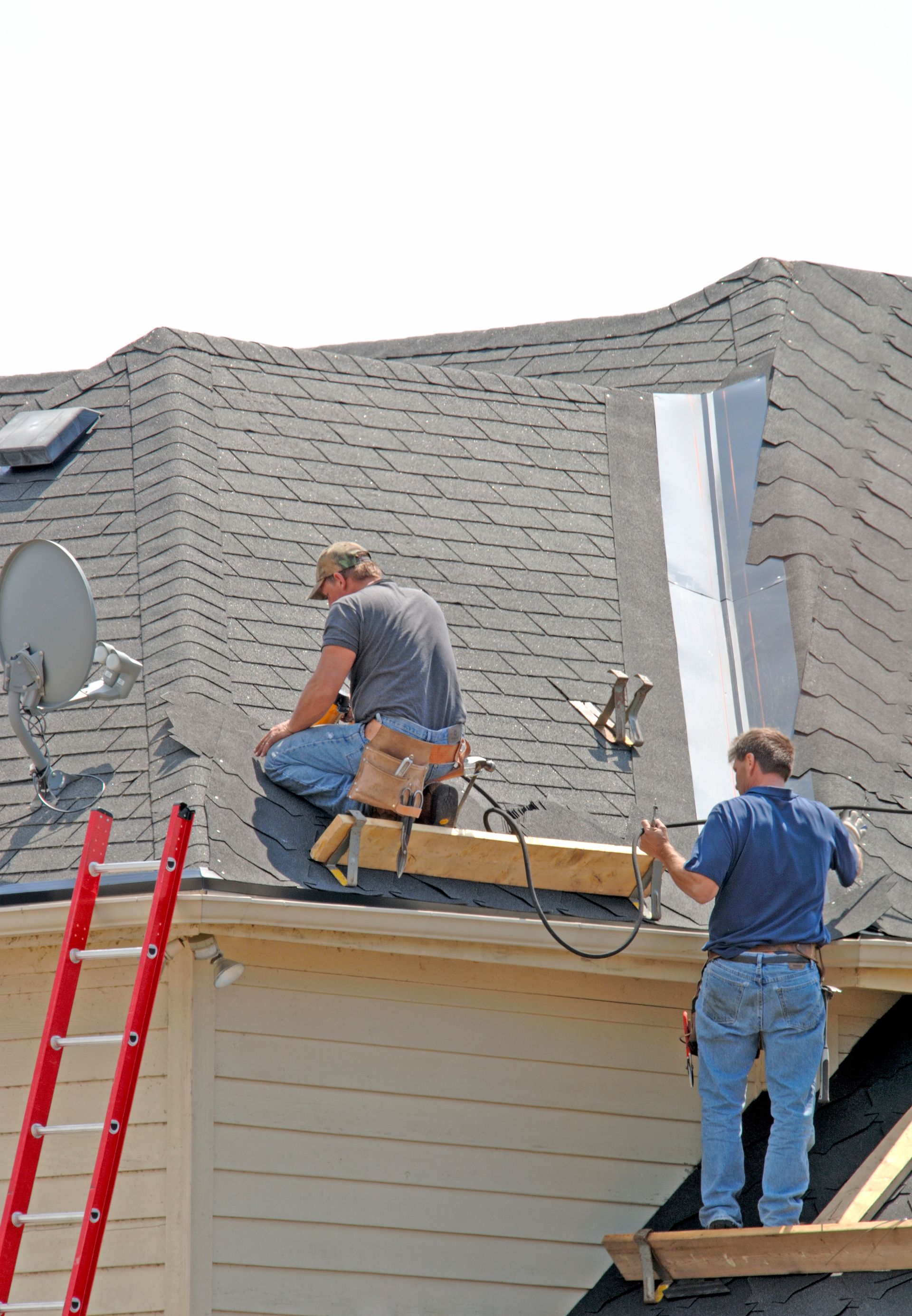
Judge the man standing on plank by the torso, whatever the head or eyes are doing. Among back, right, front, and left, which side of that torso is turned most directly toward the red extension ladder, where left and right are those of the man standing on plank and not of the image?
left

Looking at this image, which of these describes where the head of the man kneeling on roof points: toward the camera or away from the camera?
away from the camera

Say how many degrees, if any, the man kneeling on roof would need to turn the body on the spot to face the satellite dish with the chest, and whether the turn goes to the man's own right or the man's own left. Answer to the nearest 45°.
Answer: approximately 45° to the man's own left

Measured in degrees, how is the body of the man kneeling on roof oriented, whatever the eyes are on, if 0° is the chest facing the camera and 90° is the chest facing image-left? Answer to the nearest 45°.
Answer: approximately 135°

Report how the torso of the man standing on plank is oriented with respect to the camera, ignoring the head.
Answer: away from the camera

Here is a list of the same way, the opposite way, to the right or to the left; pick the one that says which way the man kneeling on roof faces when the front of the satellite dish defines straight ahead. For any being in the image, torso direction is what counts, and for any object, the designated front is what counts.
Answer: to the left
